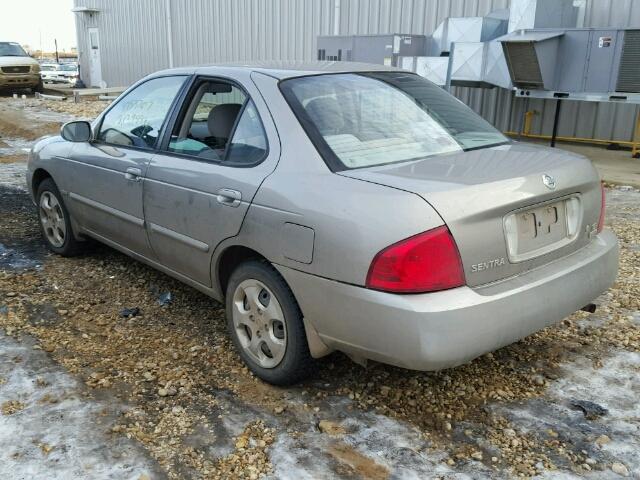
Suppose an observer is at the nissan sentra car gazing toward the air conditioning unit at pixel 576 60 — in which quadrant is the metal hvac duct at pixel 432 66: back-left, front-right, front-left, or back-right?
front-left

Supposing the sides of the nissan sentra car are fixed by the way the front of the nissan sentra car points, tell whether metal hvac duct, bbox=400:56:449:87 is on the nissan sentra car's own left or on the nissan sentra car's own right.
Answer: on the nissan sentra car's own right

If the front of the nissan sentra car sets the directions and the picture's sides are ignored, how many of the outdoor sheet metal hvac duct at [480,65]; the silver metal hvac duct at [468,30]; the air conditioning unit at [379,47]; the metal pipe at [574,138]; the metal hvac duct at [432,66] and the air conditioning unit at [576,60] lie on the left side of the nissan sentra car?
0

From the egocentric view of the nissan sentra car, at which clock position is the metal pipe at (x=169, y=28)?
The metal pipe is roughly at 1 o'clock from the nissan sentra car.

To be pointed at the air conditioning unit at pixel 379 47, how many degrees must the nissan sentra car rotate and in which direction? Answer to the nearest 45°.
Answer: approximately 45° to its right

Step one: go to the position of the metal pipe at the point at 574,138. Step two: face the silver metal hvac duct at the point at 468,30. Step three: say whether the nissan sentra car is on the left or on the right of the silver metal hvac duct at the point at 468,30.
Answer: left

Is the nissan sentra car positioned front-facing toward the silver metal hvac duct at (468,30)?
no

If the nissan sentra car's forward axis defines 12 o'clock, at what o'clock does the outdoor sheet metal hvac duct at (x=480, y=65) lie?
The outdoor sheet metal hvac duct is roughly at 2 o'clock from the nissan sentra car.

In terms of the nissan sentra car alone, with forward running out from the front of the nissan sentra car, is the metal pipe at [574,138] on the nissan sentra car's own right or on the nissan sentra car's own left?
on the nissan sentra car's own right

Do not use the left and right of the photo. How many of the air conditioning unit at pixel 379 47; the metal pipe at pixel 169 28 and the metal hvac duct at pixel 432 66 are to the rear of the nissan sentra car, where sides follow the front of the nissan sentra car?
0

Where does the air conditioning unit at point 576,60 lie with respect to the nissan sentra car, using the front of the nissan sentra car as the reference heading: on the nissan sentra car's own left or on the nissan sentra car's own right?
on the nissan sentra car's own right

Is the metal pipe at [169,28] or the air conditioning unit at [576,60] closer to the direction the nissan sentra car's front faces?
the metal pipe

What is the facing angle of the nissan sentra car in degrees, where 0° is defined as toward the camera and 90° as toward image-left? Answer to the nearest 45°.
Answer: approximately 135°
